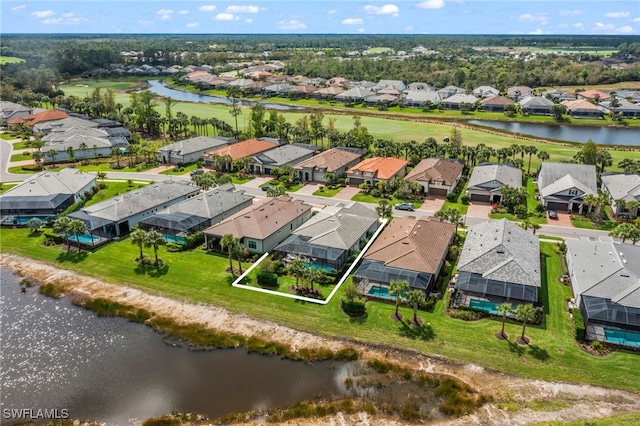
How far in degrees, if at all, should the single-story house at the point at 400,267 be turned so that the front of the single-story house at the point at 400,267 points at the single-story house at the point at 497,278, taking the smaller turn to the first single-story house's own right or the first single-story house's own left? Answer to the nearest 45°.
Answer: approximately 90° to the first single-story house's own right

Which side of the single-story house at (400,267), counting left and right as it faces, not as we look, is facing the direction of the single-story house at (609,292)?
right

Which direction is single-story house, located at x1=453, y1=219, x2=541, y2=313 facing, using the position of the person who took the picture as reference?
facing away from the viewer

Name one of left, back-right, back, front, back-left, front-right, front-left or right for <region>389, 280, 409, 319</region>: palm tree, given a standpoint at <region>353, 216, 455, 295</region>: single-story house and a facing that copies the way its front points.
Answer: back

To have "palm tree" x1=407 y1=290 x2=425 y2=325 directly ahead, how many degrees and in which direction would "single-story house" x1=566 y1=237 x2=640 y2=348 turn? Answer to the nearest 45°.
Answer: approximately 135° to its left

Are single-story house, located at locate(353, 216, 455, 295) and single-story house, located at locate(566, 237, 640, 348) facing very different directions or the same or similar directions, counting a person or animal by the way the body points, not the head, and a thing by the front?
same or similar directions

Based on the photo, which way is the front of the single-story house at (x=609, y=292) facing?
away from the camera

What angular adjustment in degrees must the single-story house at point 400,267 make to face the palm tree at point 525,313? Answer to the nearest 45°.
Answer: approximately 135° to its right

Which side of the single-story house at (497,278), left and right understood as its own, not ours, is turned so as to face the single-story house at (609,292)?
right

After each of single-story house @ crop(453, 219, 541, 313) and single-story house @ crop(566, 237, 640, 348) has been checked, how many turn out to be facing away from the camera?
2

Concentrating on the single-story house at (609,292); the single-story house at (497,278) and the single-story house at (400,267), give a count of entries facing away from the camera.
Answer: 3

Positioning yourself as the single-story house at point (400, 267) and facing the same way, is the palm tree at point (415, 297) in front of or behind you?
behind

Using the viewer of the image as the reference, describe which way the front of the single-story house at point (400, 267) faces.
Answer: facing away from the viewer

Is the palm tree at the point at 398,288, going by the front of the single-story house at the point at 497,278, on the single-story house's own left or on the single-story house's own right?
on the single-story house's own left
